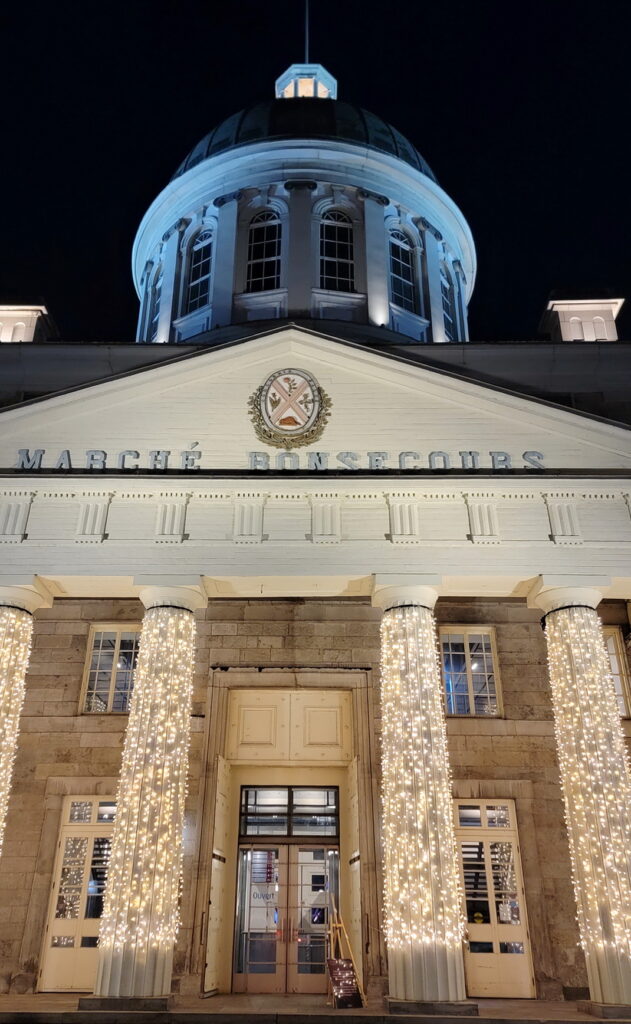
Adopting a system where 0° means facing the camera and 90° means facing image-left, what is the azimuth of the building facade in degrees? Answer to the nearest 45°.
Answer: approximately 0°
